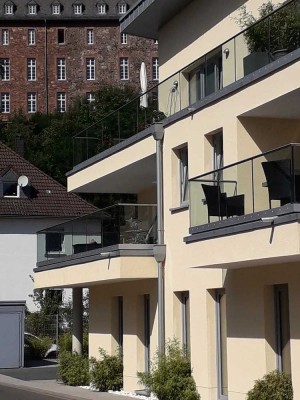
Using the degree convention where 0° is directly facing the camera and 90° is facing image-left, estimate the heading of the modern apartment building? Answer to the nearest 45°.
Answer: approximately 45°

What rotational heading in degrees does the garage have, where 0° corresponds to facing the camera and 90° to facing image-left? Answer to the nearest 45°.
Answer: approximately 0°
